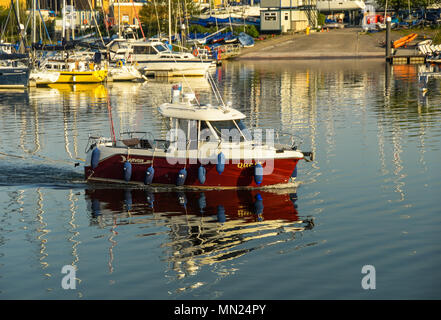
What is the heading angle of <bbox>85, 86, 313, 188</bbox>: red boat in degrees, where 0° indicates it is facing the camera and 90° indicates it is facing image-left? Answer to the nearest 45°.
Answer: approximately 270°
